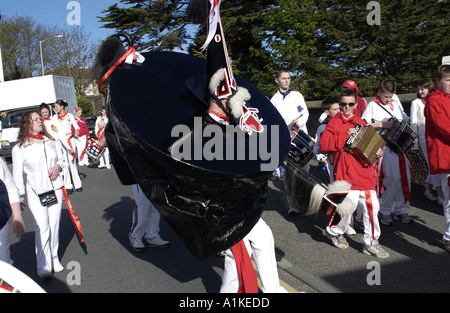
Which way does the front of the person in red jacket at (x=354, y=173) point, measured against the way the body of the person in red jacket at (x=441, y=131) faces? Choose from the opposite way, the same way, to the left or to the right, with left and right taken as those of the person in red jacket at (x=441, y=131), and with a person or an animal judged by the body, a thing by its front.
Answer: the same way

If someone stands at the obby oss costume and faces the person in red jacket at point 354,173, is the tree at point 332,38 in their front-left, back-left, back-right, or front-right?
front-left

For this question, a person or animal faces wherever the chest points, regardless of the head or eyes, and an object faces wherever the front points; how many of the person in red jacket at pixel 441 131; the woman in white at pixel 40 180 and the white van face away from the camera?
0

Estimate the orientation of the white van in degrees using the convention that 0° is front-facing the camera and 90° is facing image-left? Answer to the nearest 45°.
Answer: approximately 45°

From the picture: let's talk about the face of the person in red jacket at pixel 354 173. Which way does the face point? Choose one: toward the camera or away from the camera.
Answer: toward the camera

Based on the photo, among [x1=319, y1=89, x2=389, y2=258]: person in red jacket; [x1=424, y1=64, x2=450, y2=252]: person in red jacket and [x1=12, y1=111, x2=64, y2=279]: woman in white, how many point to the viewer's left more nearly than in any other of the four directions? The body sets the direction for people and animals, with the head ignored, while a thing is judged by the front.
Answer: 0

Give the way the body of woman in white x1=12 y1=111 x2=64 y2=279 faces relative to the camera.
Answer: toward the camera

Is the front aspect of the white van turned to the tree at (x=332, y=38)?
no

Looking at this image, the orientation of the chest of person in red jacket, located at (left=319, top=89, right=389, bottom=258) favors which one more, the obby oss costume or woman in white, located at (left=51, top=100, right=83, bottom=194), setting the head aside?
the obby oss costume

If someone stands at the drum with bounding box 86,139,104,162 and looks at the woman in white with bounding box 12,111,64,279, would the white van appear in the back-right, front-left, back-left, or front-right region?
back-right

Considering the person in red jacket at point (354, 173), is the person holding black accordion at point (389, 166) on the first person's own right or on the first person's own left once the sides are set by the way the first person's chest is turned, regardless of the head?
on the first person's own left

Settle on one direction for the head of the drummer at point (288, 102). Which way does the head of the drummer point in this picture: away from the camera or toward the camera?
toward the camera
